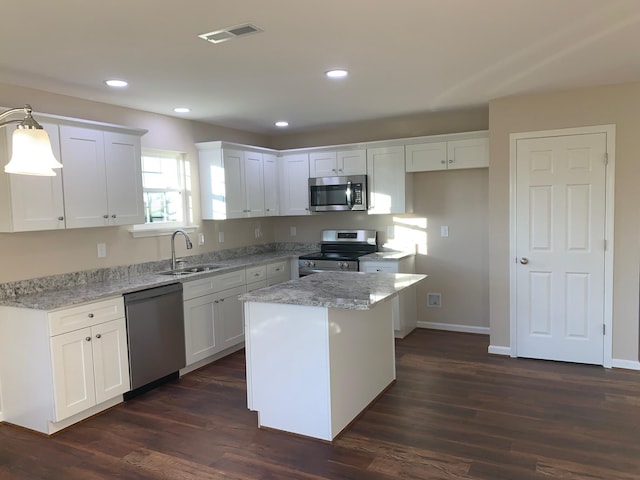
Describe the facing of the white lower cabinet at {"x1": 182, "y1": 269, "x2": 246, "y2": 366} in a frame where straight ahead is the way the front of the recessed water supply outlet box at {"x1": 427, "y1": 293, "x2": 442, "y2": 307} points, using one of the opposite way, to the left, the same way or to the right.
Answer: to the left

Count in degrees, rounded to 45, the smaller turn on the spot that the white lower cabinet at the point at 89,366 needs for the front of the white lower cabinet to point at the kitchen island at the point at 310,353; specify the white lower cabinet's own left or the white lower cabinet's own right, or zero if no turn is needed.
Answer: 0° — it already faces it

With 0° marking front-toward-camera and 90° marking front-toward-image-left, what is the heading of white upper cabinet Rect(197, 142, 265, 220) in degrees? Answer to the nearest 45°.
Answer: approximately 315°

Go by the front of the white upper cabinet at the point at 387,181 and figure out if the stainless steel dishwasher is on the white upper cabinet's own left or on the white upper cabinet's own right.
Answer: on the white upper cabinet's own right

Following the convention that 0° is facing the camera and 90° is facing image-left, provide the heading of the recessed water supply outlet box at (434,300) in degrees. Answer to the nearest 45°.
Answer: approximately 0°

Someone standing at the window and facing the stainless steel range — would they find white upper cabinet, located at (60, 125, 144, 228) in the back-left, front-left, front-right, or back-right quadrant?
back-right

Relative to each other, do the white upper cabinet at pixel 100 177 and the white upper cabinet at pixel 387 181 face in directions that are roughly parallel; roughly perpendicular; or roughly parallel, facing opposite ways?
roughly perpendicular

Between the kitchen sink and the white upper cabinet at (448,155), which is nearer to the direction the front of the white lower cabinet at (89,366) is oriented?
the white upper cabinet
